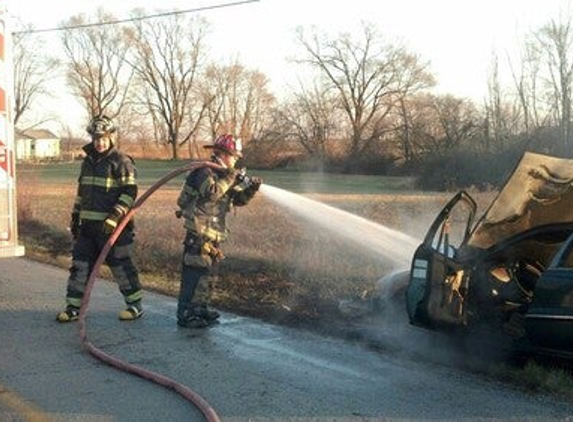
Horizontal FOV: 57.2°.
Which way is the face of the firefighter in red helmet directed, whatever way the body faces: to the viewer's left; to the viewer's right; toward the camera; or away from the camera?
to the viewer's right

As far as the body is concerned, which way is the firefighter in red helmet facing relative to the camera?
to the viewer's right

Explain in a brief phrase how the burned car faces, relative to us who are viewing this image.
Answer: facing to the left of the viewer

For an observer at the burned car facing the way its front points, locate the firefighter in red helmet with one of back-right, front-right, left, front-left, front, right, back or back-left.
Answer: front

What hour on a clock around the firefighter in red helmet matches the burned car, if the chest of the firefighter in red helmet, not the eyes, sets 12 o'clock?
The burned car is roughly at 1 o'clock from the firefighter in red helmet.

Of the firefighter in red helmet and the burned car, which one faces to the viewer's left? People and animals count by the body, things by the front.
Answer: the burned car

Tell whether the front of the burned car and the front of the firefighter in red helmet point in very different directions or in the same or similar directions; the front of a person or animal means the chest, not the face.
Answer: very different directions

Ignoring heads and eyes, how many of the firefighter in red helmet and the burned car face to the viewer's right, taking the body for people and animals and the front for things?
1
